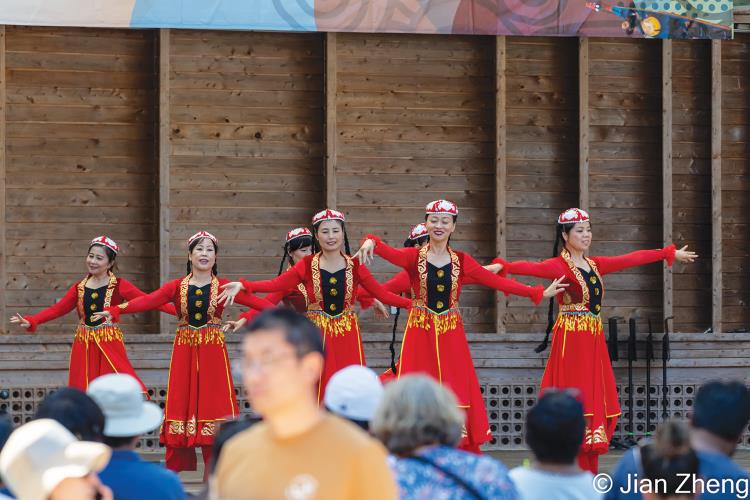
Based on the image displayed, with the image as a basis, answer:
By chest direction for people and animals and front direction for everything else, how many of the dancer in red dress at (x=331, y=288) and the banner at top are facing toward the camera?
2

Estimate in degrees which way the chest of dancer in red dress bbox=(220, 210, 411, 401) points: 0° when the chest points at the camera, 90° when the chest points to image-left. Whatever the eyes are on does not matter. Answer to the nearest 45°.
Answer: approximately 0°

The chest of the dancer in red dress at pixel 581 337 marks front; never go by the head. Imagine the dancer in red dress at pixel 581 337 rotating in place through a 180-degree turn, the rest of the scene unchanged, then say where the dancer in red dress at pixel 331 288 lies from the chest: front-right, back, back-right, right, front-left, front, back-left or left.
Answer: front-left

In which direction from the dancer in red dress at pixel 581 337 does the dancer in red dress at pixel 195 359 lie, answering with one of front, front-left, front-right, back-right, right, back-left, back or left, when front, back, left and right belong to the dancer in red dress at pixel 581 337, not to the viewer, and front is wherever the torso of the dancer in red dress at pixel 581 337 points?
back-right
